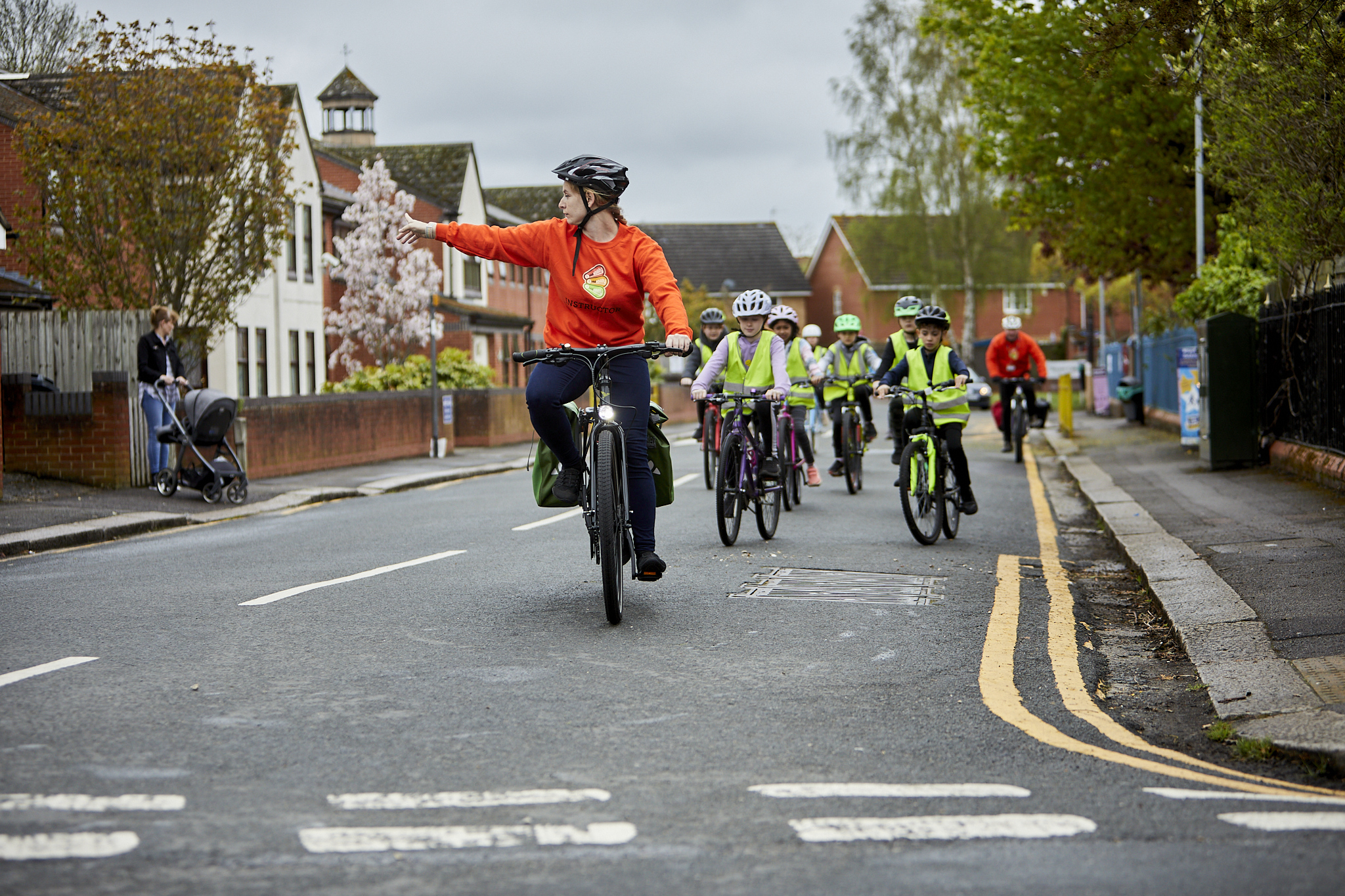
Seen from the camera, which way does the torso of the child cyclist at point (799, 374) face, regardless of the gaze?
toward the camera

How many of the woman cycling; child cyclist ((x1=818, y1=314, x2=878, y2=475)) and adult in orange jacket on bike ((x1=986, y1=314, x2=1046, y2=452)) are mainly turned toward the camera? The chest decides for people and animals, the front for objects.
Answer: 3

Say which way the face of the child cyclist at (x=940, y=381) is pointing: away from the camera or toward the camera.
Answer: toward the camera

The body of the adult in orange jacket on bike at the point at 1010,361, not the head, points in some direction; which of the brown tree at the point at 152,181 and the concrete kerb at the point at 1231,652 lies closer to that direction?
the concrete kerb

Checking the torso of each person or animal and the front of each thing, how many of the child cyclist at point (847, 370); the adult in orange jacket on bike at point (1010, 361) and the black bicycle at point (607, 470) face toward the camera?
3

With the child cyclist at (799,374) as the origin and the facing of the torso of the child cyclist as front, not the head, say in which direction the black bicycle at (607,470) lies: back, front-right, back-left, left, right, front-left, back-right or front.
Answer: front

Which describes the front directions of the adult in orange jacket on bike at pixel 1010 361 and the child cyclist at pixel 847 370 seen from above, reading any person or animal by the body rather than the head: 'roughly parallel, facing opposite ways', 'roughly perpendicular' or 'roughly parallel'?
roughly parallel

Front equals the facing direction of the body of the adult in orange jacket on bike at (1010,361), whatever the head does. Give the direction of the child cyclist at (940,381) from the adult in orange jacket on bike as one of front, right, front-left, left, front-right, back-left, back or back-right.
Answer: front

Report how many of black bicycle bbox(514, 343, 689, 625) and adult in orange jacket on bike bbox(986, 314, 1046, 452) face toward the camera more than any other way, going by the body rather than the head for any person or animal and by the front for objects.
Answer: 2

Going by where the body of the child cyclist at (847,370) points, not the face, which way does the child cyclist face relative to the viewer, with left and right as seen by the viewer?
facing the viewer

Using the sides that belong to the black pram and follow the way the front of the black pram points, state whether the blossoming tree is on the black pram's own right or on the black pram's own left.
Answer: on the black pram's own left

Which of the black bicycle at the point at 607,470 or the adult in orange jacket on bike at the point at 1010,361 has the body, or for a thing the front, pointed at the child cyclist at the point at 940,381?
the adult in orange jacket on bike

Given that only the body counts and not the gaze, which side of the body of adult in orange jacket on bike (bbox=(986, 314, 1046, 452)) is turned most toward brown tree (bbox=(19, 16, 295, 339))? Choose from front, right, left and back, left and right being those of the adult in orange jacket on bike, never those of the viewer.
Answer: right

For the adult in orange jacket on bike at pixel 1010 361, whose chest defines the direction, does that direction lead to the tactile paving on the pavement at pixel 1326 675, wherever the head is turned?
yes

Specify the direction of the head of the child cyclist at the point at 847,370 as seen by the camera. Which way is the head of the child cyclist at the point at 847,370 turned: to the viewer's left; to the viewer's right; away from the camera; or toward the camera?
toward the camera

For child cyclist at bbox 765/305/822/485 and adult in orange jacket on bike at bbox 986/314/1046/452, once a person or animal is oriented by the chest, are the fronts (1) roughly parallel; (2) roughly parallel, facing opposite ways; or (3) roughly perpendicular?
roughly parallel

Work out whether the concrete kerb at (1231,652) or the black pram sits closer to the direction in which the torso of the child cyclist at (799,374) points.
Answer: the concrete kerb

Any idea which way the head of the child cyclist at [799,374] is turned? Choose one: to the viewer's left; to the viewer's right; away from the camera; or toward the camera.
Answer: toward the camera

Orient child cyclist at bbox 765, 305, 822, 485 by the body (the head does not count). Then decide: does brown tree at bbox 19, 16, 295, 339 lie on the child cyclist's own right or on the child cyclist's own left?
on the child cyclist's own right

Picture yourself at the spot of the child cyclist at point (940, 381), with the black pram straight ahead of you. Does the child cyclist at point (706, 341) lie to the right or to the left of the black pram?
right
